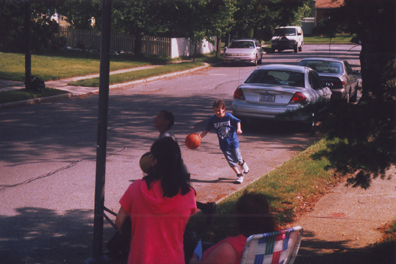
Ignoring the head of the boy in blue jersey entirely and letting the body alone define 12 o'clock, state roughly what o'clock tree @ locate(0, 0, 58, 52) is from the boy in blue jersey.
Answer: The tree is roughly at 5 o'clock from the boy in blue jersey.

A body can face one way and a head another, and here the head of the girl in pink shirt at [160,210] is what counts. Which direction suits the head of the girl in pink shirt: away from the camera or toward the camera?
away from the camera

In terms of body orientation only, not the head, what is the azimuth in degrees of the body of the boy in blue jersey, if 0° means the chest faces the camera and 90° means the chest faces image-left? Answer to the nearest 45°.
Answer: approximately 0°

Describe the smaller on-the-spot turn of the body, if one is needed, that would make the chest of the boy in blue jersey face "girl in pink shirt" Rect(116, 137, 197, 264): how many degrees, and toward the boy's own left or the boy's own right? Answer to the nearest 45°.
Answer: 0° — they already face them

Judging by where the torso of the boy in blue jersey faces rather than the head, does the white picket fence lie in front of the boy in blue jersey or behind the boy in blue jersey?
behind

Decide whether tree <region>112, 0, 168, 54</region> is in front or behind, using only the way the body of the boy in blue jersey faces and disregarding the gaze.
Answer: behind

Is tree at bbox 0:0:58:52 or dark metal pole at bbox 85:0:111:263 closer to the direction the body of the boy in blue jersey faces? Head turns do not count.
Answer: the dark metal pole

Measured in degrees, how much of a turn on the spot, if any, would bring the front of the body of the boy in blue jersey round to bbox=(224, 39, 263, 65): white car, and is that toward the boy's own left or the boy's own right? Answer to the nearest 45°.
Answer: approximately 180°

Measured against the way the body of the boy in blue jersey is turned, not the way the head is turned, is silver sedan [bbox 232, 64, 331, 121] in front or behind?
behind
